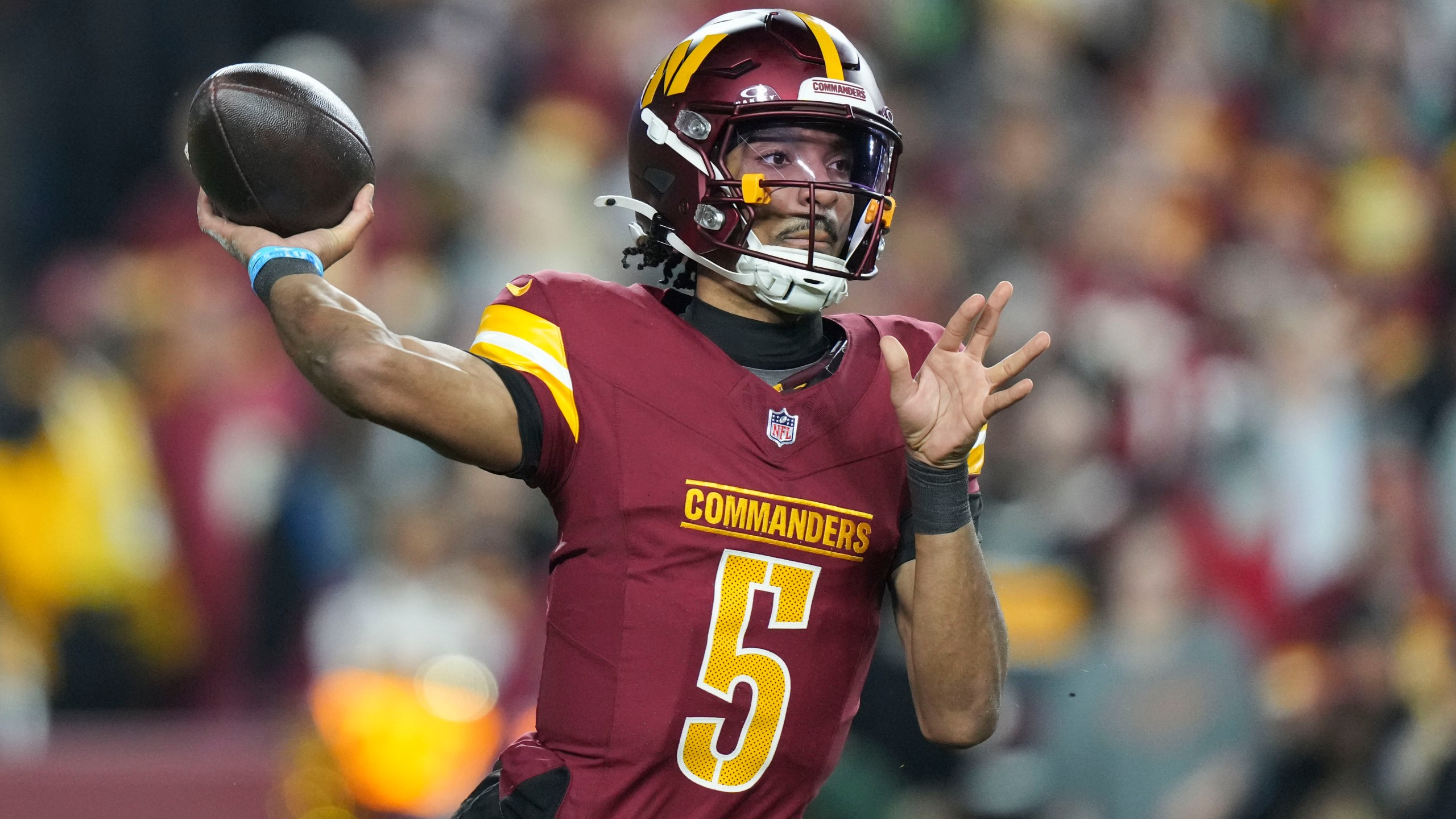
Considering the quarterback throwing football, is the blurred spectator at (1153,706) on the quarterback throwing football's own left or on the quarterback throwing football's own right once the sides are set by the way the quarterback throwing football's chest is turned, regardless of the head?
on the quarterback throwing football's own left
